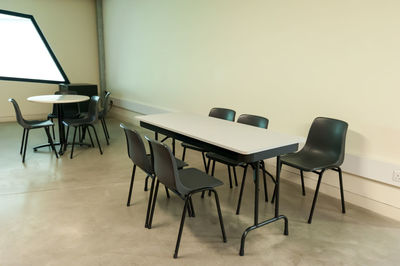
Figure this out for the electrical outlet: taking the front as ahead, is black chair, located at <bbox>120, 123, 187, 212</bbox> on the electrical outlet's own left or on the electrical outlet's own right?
on the electrical outlet's own right

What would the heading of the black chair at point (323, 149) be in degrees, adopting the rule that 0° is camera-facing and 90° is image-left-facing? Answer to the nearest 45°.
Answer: approximately 45°

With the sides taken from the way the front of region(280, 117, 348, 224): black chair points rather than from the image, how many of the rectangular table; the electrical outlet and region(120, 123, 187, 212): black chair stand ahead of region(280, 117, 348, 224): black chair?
2

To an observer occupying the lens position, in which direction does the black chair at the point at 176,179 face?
facing away from the viewer and to the right of the viewer

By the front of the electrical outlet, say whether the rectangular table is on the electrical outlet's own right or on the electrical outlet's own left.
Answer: on the electrical outlet's own right

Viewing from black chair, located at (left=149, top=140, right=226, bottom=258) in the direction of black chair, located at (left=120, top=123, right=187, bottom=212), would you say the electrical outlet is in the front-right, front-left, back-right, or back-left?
back-right

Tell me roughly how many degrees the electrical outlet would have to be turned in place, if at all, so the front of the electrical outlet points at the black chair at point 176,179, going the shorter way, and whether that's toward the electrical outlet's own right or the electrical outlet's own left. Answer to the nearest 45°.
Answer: approximately 45° to the electrical outlet's own right

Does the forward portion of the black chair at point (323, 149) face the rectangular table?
yes
